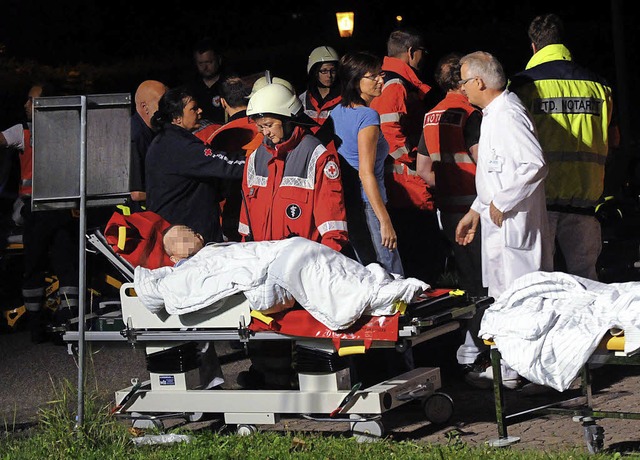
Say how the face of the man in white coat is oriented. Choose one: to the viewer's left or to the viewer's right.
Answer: to the viewer's left

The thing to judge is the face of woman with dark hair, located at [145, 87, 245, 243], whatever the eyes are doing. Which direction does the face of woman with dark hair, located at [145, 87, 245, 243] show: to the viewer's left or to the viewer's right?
to the viewer's right

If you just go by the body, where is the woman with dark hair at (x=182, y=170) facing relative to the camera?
to the viewer's right

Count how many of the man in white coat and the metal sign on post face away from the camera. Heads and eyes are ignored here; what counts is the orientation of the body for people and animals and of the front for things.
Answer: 1

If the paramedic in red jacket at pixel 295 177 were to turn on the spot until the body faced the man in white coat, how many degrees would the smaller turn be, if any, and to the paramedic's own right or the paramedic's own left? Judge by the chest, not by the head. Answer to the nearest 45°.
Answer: approximately 135° to the paramedic's own left

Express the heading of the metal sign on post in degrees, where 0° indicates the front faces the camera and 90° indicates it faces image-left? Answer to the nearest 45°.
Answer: approximately 180°

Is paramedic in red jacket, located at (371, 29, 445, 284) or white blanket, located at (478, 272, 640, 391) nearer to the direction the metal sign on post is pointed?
the paramedic in red jacket
